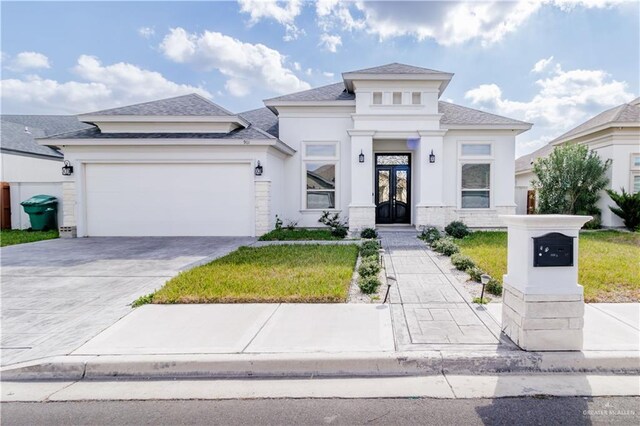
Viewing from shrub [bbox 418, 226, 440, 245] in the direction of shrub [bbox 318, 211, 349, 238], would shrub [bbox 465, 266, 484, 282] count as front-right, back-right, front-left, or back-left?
back-left

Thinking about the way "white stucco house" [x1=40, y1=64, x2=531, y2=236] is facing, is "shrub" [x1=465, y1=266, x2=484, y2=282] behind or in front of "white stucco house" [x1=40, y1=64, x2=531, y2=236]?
in front

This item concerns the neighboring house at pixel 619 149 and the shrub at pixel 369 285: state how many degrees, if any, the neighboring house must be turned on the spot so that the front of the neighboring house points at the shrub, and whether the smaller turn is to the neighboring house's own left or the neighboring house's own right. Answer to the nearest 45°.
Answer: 0° — it already faces it

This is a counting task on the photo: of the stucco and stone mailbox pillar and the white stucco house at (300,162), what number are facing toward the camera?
2

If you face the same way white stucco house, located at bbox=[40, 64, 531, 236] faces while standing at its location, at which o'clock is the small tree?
The small tree is roughly at 9 o'clock from the white stucco house.

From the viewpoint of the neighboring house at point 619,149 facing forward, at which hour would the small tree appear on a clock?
The small tree is roughly at 2 o'clock from the neighboring house.

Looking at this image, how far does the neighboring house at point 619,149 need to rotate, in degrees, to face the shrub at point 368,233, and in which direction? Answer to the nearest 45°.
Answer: approximately 45° to its right

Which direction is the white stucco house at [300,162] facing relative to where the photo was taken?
toward the camera

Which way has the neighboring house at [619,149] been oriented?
toward the camera

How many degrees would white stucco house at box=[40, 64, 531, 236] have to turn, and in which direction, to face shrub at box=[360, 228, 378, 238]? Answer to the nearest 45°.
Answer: approximately 45° to its left

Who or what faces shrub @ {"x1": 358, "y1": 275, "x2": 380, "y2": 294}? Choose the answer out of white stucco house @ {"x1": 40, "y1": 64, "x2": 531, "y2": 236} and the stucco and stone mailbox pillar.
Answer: the white stucco house

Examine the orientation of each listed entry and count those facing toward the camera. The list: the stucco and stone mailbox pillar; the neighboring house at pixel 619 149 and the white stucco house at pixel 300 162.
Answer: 3

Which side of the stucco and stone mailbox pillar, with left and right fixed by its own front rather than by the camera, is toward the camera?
front

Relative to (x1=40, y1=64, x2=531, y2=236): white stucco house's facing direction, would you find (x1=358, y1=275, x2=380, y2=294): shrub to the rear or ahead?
ahead

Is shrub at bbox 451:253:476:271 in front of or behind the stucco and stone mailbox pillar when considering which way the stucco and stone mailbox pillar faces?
behind

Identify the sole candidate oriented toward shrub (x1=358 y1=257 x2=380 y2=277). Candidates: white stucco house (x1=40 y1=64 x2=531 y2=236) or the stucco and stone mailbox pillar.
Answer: the white stucco house
